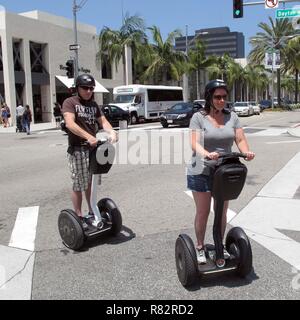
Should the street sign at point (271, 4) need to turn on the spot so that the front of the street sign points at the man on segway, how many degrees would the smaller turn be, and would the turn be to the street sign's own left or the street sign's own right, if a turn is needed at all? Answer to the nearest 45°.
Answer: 0° — it already faces them

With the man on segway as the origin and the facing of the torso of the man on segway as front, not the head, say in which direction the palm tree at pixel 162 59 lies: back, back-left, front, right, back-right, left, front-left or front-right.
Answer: back-left

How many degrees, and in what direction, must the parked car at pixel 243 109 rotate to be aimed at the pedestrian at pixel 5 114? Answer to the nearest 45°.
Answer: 0° — it already faces them

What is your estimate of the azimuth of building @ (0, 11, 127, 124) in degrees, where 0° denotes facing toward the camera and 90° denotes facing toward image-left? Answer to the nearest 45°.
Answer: approximately 315°

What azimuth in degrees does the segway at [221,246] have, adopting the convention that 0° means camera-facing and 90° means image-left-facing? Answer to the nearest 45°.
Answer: approximately 315°

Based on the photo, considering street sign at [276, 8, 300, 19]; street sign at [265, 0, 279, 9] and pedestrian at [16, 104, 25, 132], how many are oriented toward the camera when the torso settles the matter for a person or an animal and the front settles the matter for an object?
2

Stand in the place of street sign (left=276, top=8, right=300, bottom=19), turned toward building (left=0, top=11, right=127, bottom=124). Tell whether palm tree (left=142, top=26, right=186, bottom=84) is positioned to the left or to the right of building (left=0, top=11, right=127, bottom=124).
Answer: right

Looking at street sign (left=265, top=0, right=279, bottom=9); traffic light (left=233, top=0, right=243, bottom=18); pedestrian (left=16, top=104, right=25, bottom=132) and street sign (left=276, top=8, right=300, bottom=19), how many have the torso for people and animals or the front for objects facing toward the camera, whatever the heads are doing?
3

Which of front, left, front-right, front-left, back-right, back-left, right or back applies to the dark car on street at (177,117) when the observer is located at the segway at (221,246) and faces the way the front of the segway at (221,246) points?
back-left

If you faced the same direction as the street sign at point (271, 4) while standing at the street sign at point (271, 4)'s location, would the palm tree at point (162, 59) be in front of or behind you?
behind

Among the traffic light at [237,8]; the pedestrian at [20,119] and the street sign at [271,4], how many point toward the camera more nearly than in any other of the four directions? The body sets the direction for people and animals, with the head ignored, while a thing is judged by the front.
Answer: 2

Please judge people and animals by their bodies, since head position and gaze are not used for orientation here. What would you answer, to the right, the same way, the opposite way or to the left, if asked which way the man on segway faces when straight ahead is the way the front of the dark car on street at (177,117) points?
to the left
